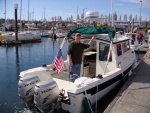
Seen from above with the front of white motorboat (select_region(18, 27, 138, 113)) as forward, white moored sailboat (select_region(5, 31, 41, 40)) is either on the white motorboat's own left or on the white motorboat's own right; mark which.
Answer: on the white motorboat's own left

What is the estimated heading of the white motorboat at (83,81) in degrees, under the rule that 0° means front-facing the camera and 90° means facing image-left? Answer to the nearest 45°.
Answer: approximately 225°
